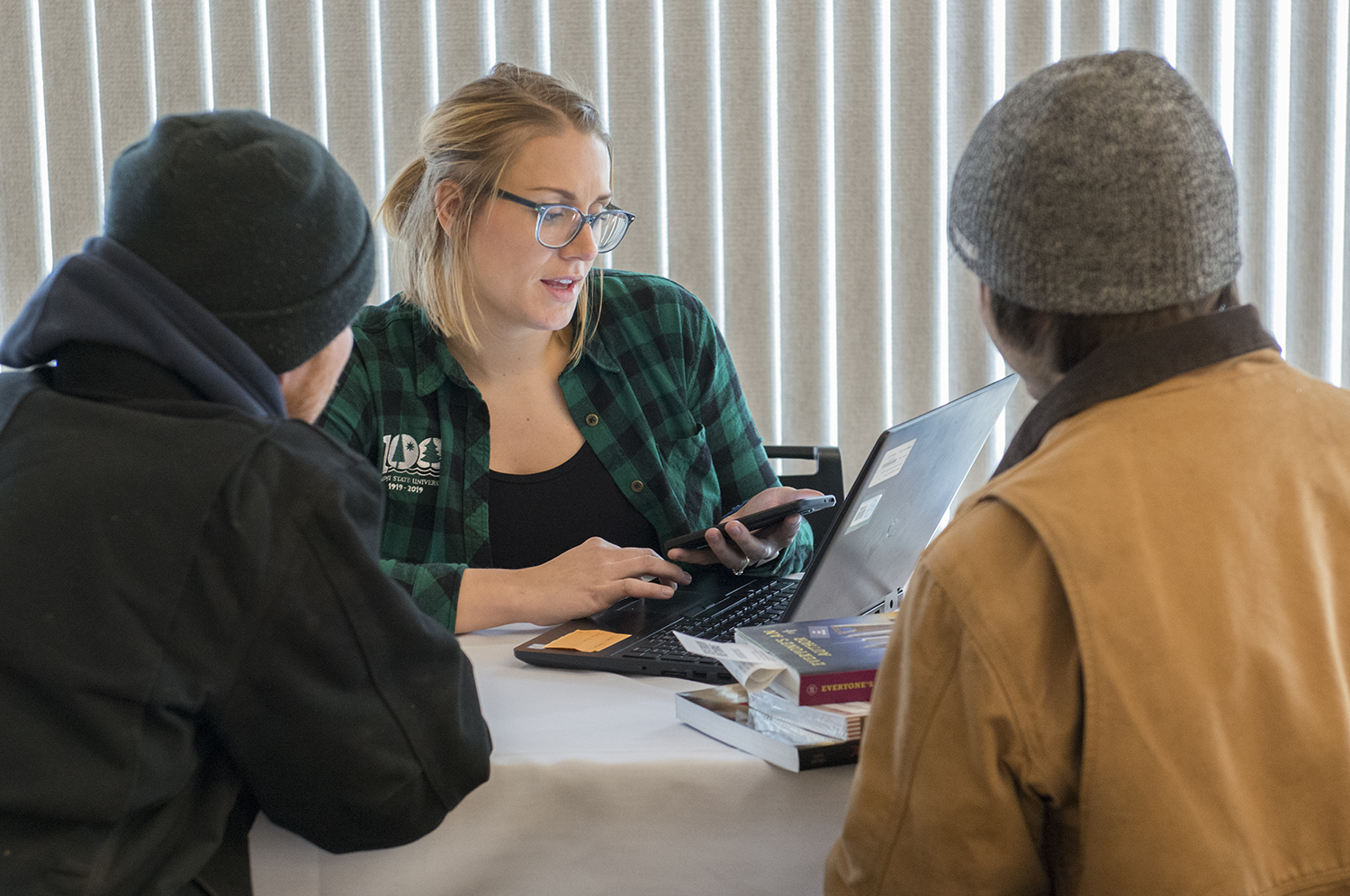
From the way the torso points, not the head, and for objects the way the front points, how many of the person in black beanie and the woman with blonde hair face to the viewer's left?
0

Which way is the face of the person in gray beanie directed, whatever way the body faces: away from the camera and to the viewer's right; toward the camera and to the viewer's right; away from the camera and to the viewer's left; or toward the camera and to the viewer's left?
away from the camera and to the viewer's left

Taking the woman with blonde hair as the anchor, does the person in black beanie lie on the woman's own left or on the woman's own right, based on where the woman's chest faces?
on the woman's own right

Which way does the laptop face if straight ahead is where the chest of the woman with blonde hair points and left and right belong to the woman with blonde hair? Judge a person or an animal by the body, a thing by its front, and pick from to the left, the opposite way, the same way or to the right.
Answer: the opposite way

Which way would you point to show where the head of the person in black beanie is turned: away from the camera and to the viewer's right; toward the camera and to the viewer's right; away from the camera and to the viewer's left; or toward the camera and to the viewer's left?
away from the camera and to the viewer's right

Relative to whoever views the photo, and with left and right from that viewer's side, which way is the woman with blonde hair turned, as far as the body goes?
facing the viewer and to the right of the viewer

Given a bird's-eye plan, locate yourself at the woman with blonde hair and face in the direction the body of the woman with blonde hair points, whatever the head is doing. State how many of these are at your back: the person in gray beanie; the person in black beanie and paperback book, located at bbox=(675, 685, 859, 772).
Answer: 0

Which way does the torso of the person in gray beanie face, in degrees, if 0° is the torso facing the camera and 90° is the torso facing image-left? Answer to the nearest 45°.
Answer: approximately 135°

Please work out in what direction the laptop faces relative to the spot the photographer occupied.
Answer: facing away from the viewer and to the left of the viewer

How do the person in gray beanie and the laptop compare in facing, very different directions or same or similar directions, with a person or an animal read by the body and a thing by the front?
same or similar directions
